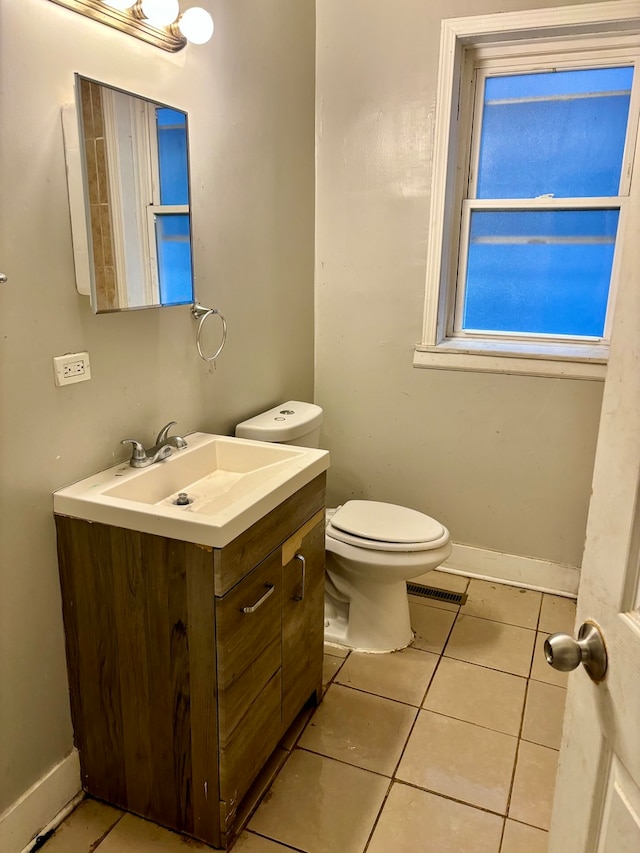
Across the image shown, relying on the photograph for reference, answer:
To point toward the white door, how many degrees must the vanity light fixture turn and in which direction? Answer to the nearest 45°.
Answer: approximately 45° to its right

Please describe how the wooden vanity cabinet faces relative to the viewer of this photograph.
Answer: facing the viewer and to the right of the viewer

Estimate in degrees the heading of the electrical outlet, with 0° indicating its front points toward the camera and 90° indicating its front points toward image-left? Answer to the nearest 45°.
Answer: approximately 315°

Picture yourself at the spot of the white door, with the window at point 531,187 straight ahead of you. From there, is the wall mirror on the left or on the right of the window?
left

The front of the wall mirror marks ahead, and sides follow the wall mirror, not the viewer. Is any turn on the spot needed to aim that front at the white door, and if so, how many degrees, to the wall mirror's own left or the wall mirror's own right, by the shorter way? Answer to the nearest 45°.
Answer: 0° — it already faces it
